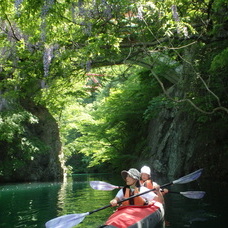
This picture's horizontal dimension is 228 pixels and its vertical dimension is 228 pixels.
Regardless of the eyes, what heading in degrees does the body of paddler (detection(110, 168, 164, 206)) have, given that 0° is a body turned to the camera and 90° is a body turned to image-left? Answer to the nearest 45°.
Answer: approximately 45°
